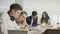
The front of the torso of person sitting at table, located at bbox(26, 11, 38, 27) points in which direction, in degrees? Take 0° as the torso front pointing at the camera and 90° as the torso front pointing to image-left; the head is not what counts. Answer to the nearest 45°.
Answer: approximately 45°
